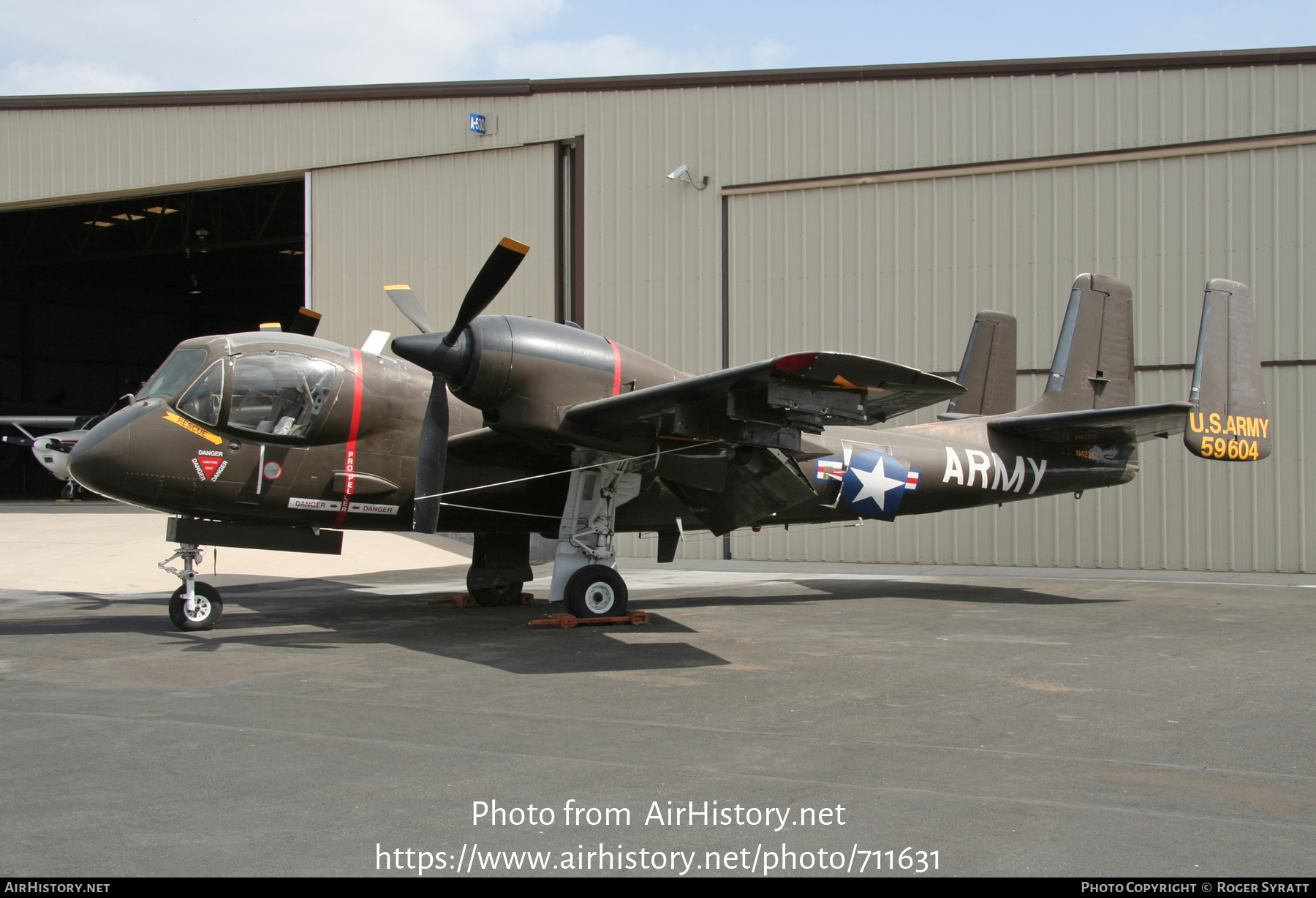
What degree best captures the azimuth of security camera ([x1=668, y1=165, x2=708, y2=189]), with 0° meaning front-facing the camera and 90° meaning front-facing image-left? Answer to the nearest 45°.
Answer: approximately 90°

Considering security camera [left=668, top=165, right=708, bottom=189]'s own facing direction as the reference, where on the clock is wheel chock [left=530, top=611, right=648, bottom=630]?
The wheel chock is roughly at 9 o'clock from the security camera.

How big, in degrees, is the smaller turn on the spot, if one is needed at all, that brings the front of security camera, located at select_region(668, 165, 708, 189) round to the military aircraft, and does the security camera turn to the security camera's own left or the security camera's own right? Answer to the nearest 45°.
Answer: approximately 90° to the security camera's own left

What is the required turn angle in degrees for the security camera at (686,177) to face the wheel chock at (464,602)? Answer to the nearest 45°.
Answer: approximately 90° to its left
